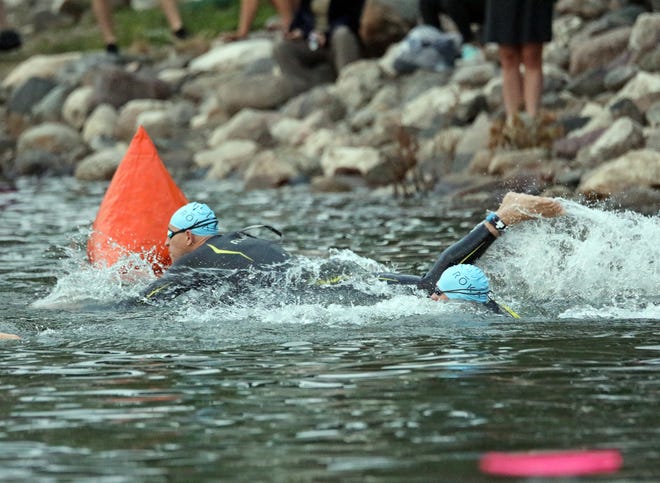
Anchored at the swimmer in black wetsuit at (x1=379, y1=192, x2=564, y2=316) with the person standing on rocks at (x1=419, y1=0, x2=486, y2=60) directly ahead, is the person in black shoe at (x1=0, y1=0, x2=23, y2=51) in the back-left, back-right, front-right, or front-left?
front-left

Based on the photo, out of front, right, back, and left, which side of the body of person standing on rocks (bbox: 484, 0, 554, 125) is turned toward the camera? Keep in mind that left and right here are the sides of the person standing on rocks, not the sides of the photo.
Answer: front

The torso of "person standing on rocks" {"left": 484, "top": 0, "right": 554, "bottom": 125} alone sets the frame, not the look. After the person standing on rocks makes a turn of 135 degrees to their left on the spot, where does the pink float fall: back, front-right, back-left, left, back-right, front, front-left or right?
back-right

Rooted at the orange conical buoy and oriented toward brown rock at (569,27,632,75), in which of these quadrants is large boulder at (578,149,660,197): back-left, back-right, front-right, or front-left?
front-right
